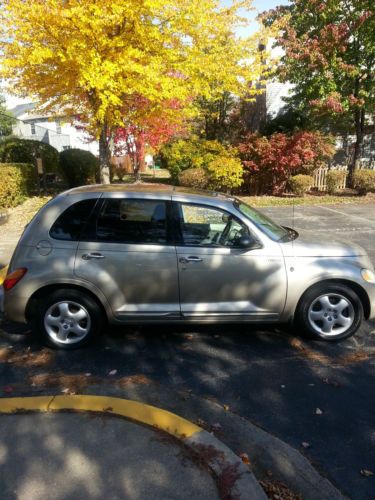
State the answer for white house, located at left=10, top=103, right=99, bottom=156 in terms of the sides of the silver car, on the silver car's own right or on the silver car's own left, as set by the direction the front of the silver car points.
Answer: on the silver car's own left

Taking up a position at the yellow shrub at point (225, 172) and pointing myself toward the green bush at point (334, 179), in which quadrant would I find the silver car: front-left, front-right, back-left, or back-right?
back-right

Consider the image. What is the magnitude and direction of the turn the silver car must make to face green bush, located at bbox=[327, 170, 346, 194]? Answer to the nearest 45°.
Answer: approximately 45° to its left

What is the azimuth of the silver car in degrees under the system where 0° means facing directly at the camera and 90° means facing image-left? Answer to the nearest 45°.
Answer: approximately 270°

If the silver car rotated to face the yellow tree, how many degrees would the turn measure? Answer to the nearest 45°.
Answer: approximately 90° to its left

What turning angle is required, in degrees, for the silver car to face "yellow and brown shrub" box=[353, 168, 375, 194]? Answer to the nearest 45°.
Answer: approximately 45° to its left

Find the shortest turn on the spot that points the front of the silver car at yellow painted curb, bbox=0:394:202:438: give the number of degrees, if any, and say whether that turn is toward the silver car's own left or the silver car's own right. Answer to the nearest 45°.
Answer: approximately 90° to the silver car's own right

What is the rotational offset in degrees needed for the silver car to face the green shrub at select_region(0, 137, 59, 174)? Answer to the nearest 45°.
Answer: approximately 135° to its left

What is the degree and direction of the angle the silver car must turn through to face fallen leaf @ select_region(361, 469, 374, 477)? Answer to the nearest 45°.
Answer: approximately 45° to its right

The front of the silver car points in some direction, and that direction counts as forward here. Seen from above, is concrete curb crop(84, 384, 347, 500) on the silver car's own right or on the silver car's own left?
on the silver car's own right

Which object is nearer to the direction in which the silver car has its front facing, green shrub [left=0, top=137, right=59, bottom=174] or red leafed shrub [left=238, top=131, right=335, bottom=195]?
the red leafed shrub

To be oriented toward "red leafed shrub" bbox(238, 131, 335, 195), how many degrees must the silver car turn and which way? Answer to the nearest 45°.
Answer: approximately 90° to its left

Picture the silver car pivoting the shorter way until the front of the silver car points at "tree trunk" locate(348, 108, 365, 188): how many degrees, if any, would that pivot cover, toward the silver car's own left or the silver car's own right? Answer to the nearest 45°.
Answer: approximately 45° to the silver car's own left

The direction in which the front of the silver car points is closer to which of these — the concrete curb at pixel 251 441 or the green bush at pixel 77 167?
the concrete curb
